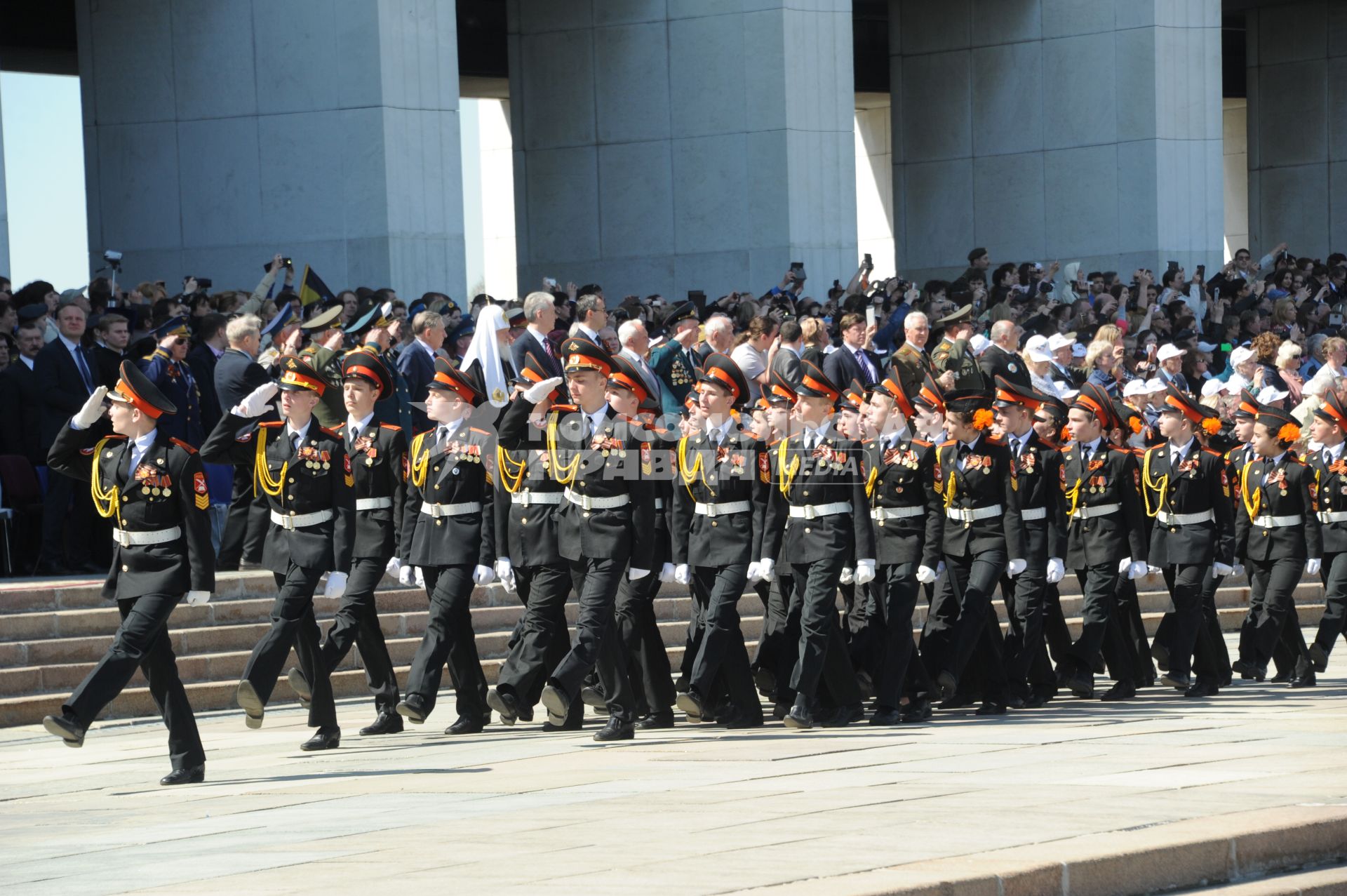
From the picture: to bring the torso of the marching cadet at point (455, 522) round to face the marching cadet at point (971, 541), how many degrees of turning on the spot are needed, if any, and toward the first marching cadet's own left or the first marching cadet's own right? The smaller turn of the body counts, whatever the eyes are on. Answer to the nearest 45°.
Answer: approximately 135° to the first marching cadet's own left

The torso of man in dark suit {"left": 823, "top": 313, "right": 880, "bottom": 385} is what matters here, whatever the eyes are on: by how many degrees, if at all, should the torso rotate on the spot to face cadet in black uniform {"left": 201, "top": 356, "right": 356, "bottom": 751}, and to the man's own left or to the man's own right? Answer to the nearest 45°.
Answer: approximately 90° to the man's own right

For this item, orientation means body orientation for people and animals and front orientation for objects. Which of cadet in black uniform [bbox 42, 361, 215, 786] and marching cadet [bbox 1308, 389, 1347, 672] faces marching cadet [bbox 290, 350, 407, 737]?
marching cadet [bbox 1308, 389, 1347, 672]

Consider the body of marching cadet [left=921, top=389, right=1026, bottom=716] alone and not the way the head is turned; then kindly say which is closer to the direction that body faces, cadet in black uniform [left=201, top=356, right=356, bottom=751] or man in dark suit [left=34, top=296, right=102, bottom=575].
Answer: the cadet in black uniform

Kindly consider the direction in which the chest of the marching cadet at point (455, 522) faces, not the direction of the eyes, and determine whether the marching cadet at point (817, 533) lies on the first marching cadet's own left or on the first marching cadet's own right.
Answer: on the first marching cadet's own left

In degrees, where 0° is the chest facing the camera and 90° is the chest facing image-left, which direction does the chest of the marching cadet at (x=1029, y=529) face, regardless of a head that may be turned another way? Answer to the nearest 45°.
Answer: approximately 45°

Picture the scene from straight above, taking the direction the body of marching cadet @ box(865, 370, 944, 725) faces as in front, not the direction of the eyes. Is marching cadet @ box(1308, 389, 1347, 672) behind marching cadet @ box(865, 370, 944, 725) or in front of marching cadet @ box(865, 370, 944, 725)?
behind

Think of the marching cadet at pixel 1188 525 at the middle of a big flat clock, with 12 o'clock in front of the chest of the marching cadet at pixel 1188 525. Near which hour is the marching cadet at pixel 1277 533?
the marching cadet at pixel 1277 533 is roughly at 6 o'clock from the marching cadet at pixel 1188 525.

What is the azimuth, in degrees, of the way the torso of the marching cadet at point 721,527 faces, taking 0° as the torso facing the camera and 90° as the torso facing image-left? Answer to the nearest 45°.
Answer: approximately 45°

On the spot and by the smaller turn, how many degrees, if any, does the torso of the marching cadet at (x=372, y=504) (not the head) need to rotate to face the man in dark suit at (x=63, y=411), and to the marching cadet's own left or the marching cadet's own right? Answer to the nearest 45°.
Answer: approximately 90° to the marching cadet's own right

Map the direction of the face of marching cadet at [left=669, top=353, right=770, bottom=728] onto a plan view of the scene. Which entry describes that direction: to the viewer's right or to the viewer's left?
to the viewer's left

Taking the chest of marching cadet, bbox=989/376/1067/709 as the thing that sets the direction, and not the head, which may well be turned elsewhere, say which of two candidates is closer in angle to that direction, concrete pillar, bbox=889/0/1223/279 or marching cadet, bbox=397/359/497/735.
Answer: the marching cadet
